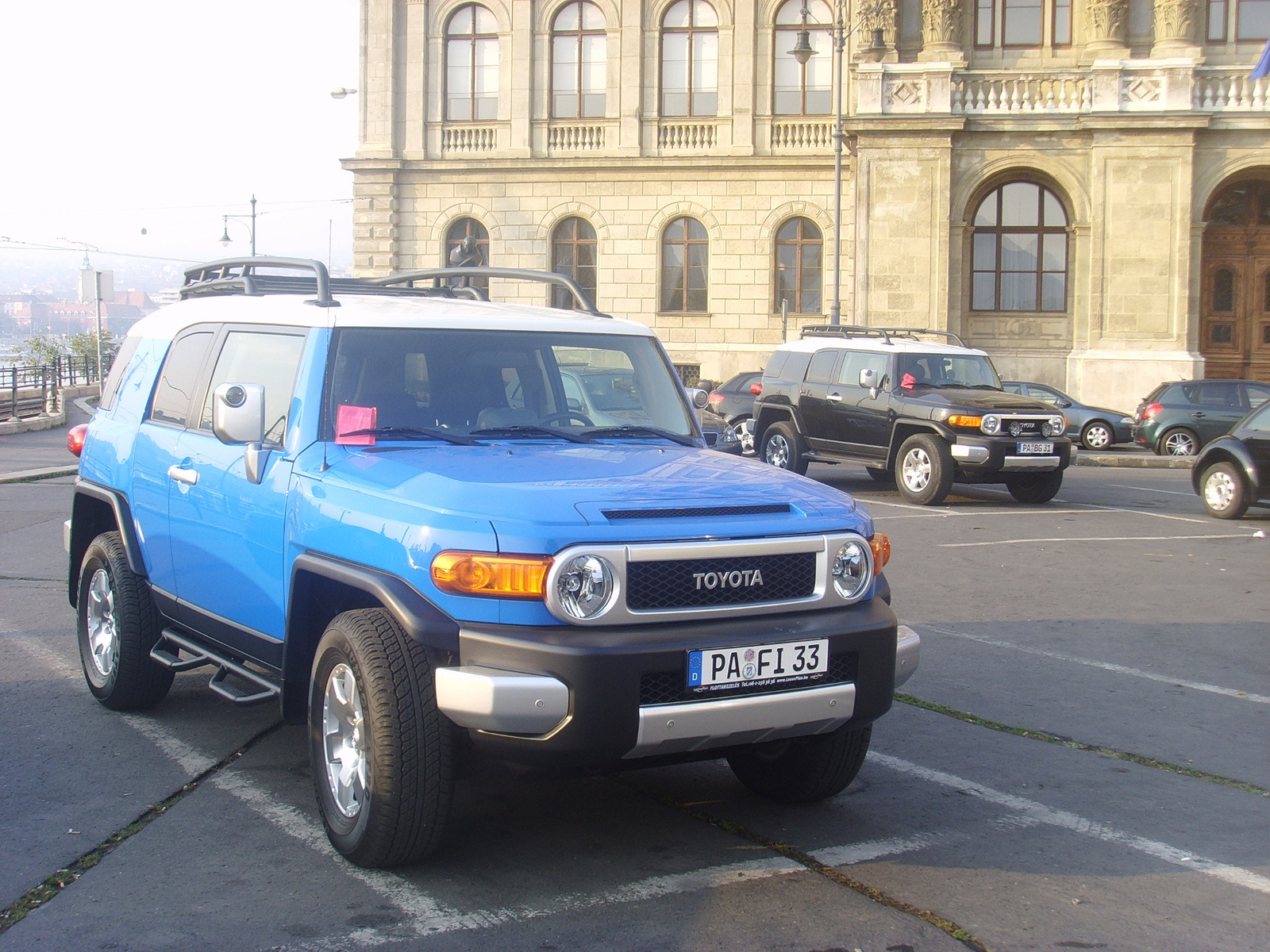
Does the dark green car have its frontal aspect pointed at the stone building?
no

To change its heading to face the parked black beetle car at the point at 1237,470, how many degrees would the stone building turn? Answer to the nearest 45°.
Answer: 0° — it already faces it

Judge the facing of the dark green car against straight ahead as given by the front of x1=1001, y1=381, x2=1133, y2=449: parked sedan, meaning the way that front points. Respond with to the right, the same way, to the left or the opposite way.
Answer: the same way

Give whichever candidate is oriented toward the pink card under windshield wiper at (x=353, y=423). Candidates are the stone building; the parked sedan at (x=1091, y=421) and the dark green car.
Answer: the stone building

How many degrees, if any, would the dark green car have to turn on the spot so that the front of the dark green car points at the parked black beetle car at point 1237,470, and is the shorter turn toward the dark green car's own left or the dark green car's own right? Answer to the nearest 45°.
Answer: approximately 90° to the dark green car's own right

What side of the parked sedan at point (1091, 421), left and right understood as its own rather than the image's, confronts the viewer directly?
right

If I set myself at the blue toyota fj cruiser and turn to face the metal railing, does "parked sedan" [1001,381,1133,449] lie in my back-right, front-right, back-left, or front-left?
front-right

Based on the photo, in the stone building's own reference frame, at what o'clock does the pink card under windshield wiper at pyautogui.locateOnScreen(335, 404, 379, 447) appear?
The pink card under windshield wiper is roughly at 12 o'clock from the stone building.

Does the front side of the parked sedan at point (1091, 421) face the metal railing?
no

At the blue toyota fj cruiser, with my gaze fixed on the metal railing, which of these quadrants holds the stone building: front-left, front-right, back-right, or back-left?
front-right

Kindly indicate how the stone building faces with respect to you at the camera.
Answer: facing the viewer

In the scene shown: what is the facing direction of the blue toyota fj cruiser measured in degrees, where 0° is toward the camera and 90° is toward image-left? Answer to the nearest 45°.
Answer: approximately 315°

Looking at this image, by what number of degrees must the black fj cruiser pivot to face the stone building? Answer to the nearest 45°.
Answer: approximately 135° to its left

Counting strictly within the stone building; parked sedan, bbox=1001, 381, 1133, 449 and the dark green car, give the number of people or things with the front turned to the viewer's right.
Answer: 2

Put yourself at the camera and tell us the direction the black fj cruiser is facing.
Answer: facing the viewer and to the right of the viewer

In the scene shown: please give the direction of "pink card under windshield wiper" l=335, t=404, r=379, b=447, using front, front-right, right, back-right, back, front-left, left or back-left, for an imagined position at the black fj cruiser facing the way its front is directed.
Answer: front-right

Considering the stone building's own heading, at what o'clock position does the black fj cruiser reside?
The black fj cruiser is roughly at 12 o'clock from the stone building.

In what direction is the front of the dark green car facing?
to the viewer's right

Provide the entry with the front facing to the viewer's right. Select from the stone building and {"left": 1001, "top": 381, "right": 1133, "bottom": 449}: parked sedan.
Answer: the parked sedan

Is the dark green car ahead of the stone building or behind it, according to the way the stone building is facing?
ahead
